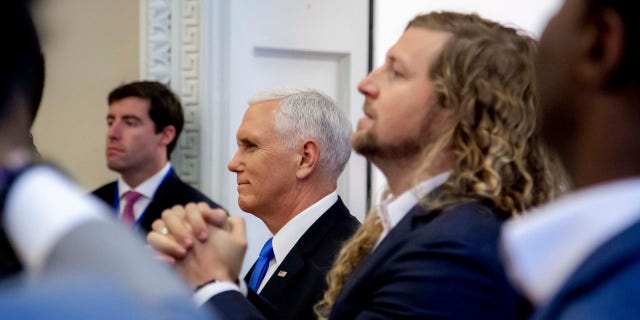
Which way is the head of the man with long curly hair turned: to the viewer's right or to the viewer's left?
to the viewer's left

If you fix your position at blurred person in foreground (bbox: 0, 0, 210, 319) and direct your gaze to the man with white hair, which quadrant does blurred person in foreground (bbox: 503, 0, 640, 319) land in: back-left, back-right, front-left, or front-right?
front-right

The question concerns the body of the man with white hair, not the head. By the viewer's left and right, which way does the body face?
facing to the left of the viewer

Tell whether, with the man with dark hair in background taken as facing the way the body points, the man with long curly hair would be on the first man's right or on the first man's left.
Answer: on the first man's left

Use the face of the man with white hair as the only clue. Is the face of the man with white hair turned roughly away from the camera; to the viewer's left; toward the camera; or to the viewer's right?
to the viewer's left

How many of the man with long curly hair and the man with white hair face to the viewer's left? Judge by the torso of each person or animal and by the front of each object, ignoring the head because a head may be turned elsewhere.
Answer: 2

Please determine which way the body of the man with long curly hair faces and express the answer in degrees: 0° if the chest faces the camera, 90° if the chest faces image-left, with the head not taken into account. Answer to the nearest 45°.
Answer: approximately 90°

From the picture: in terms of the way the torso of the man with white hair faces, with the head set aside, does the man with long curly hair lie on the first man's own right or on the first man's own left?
on the first man's own left

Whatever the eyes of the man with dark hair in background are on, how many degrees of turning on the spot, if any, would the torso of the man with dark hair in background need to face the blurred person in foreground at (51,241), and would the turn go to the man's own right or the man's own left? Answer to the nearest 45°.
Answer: approximately 45° to the man's own left

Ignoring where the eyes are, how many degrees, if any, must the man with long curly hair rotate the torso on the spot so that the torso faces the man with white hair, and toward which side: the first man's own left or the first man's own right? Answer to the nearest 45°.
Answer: approximately 90° to the first man's own right

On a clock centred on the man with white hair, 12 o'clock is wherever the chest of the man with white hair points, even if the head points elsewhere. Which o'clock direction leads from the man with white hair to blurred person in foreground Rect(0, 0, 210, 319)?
The blurred person in foreground is roughly at 9 o'clock from the man with white hair.

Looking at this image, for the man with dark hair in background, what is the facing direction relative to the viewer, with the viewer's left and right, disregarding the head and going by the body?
facing the viewer and to the left of the viewer
